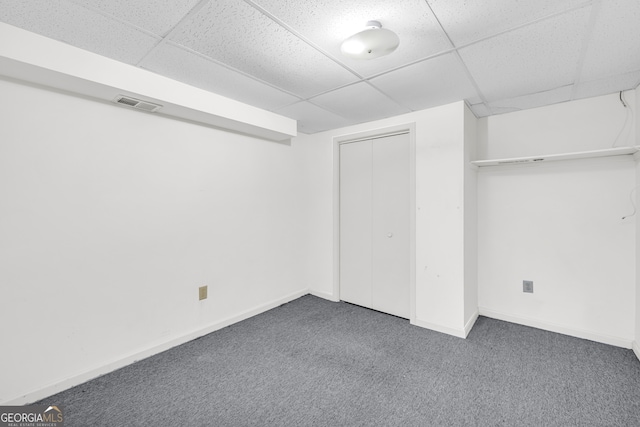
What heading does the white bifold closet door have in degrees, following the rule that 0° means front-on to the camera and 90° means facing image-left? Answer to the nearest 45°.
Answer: approximately 45°

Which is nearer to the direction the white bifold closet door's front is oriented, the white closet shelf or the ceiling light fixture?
the ceiling light fixture

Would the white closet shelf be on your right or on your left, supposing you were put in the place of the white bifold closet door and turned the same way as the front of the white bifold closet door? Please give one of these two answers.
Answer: on your left

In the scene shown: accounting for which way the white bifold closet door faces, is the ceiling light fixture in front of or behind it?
in front
